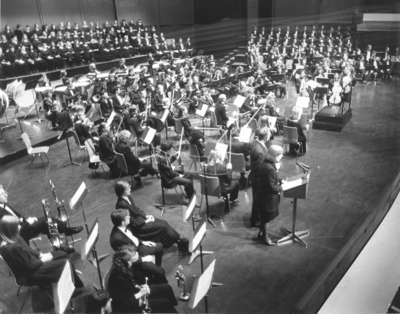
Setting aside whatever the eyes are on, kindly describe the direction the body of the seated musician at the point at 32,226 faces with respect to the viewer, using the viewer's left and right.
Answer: facing to the right of the viewer

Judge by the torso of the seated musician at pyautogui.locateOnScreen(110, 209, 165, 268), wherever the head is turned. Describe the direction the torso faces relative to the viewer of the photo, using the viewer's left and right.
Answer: facing to the right of the viewer

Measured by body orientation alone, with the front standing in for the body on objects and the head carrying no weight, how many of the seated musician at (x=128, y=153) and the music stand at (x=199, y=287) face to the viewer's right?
1

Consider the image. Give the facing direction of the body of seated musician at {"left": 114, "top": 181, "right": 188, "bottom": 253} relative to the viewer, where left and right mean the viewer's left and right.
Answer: facing to the right of the viewer

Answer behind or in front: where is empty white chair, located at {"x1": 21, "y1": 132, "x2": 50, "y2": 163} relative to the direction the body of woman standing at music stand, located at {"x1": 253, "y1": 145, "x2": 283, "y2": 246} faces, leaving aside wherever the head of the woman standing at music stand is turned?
behind

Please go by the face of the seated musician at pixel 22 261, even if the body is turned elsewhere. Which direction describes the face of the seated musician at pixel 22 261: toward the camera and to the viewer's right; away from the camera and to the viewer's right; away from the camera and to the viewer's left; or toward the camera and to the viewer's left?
away from the camera and to the viewer's right

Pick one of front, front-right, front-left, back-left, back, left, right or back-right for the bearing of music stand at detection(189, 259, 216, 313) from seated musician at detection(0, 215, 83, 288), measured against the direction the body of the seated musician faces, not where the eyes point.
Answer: front-right

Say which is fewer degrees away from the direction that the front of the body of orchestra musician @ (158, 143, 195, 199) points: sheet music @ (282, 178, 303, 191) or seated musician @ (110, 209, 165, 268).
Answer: the sheet music

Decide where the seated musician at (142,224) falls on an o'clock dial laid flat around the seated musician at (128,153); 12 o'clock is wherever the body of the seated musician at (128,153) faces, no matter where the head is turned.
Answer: the seated musician at (142,224) is roughly at 3 o'clock from the seated musician at (128,153).

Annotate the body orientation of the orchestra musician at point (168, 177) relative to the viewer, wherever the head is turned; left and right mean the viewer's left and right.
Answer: facing to the right of the viewer

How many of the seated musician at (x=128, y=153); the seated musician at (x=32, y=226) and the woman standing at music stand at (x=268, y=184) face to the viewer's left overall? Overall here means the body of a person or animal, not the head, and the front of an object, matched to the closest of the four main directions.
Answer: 0

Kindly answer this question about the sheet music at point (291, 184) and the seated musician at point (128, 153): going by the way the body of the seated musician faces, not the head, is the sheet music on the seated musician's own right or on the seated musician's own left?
on the seated musician's own right

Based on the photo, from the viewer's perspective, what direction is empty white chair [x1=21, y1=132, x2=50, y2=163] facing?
to the viewer's right

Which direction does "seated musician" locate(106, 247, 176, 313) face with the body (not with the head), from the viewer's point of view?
to the viewer's right

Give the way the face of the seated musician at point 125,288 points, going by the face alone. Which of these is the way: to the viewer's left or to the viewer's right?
to the viewer's right

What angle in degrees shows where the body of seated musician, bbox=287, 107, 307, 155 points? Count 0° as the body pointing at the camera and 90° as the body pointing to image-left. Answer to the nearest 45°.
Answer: approximately 90°
